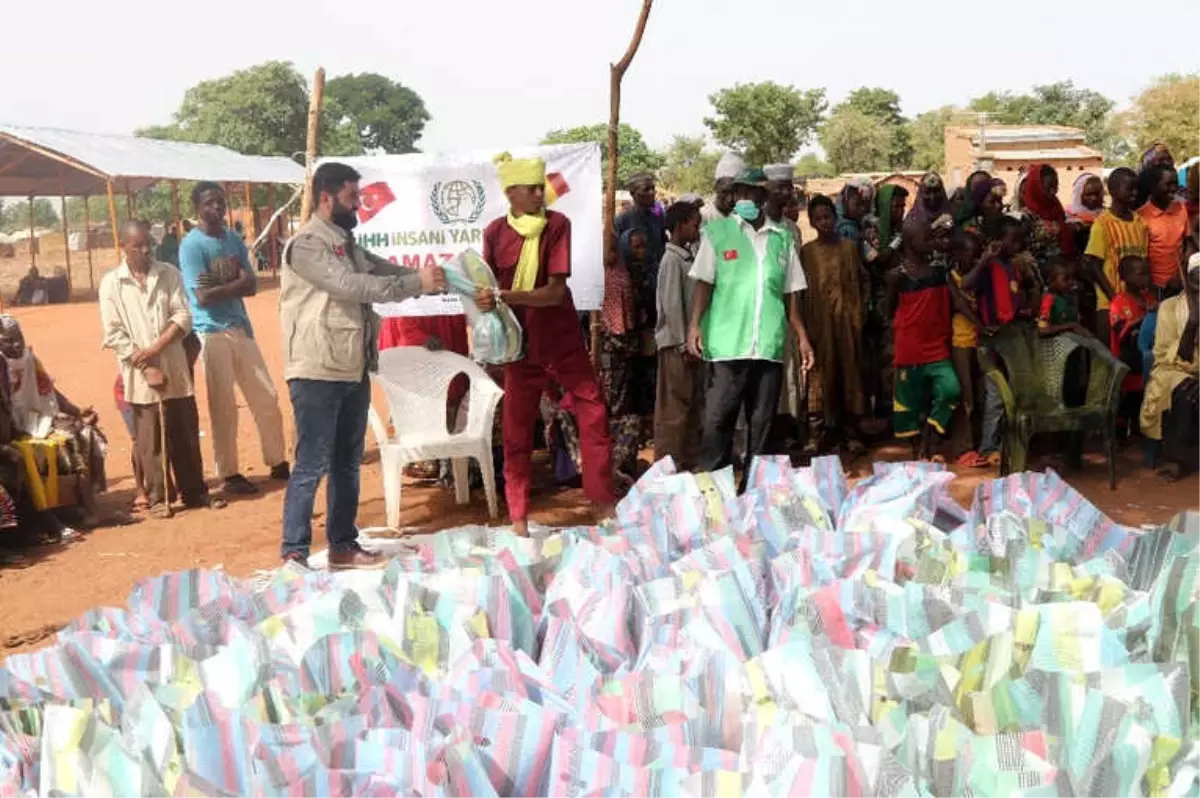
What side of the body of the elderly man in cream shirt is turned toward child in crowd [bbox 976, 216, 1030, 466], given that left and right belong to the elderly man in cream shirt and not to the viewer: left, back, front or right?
left

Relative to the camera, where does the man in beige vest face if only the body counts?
to the viewer's right

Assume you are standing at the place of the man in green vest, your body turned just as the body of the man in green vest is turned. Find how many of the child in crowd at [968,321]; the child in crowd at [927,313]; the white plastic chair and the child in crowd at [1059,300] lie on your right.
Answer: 1

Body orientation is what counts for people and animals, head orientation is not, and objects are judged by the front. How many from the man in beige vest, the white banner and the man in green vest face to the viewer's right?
1

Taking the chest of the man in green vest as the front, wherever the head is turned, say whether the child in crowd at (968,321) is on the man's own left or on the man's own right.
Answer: on the man's own left

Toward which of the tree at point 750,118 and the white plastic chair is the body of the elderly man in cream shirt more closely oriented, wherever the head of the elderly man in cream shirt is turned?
the white plastic chair

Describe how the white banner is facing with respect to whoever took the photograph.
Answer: facing the viewer

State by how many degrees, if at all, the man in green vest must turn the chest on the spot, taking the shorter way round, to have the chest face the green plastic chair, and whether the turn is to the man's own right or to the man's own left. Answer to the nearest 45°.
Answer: approximately 135° to the man's own left

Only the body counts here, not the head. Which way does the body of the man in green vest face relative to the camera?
toward the camera

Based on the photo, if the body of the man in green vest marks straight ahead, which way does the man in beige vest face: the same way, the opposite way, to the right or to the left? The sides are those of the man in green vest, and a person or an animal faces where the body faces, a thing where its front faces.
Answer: to the left
